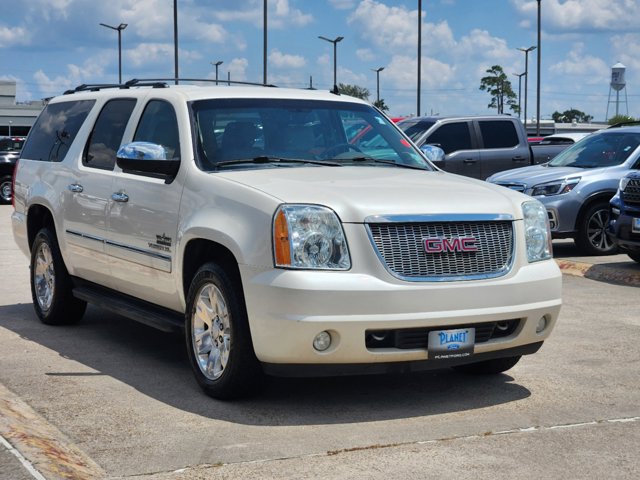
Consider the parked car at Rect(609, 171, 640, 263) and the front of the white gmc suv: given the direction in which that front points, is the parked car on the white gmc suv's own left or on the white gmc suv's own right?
on the white gmc suv's own left

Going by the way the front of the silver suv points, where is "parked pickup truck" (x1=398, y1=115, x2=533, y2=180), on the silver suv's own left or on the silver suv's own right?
on the silver suv's own right

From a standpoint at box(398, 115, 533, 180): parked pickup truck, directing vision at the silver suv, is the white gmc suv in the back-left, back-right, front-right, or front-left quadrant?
front-right

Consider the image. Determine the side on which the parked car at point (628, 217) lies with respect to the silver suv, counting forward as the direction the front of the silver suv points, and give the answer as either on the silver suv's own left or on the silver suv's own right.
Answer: on the silver suv's own left

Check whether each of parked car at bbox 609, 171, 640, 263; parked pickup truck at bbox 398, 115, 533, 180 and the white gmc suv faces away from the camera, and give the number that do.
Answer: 0

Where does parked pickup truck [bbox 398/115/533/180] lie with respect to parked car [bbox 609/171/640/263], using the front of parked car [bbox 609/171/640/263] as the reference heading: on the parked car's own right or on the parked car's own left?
on the parked car's own right

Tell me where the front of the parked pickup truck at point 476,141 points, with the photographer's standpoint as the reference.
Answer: facing the viewer and to the left of the viewer

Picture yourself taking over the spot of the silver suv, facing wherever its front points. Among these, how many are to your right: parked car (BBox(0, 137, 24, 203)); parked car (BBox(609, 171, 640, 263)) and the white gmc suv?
1

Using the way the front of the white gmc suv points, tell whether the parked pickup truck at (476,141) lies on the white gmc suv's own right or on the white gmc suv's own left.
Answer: on the white gmc suv's own left

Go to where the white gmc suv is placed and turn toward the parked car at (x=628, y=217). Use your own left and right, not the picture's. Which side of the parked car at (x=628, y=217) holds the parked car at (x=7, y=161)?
left

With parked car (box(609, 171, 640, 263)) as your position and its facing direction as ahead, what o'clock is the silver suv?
The silver suv is roughly at 4 o'clock from the parked car.

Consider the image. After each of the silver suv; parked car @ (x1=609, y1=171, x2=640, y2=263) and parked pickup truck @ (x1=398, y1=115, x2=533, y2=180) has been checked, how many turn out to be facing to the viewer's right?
0

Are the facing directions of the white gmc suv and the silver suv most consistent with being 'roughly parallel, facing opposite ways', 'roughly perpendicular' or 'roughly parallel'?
roughly perpendicular

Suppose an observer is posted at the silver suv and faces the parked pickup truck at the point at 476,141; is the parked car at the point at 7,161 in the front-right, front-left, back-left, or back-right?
front-left

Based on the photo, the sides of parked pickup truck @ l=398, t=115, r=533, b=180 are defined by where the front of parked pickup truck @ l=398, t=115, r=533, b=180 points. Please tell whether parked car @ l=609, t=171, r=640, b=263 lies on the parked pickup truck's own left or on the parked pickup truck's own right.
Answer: on the parked pickup truck's own left

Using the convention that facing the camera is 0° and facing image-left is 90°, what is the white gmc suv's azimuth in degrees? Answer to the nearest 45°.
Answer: approximately 315°

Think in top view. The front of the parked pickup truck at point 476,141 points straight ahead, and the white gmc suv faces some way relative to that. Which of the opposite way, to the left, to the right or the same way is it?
to the left

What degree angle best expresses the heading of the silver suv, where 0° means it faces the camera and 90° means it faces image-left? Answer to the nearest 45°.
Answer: approximately 45°

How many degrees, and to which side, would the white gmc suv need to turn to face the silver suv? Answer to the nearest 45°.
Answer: approximately 90° to its left
